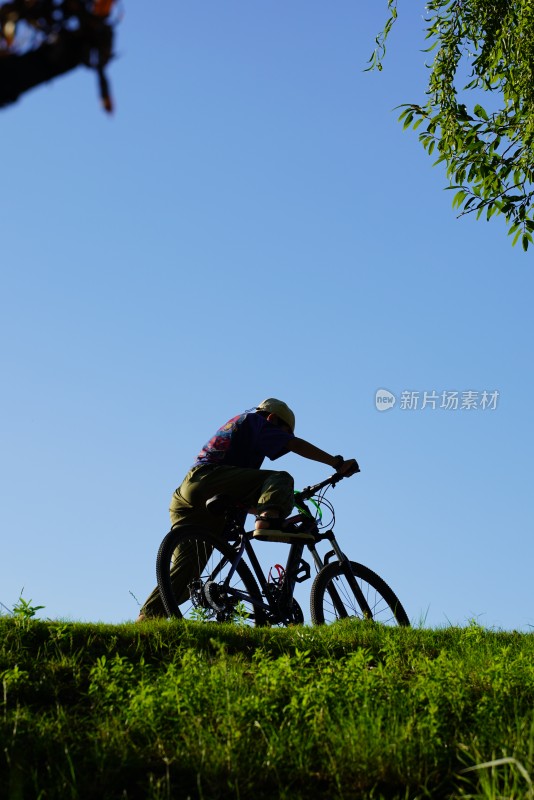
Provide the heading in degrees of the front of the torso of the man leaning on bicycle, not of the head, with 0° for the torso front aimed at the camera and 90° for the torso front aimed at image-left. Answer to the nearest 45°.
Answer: approximately 270°

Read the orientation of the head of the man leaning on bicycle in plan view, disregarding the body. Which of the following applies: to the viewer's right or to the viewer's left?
to the viewer's right
